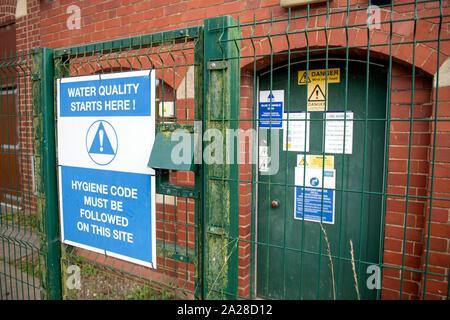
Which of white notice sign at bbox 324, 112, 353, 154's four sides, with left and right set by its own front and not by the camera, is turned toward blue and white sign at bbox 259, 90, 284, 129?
right

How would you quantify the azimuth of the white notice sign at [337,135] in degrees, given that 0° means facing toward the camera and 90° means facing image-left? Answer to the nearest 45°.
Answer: approximately 0°

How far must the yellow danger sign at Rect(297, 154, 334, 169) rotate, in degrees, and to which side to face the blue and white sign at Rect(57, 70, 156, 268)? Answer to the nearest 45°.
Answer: approximately 45° to its right

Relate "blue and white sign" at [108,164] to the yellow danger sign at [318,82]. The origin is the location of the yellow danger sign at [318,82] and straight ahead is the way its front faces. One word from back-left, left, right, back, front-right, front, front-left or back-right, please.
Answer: front-right

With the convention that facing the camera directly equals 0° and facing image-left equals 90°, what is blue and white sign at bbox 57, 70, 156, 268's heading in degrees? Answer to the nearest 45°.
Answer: approximately 45°

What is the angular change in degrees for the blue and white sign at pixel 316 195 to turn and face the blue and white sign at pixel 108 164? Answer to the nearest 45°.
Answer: approximately 45° to its right

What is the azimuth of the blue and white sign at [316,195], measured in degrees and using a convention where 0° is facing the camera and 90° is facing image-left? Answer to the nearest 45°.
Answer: approximately 0°

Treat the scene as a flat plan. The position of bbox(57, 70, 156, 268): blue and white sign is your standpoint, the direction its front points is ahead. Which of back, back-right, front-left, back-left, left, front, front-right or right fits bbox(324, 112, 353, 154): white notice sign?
back-left
